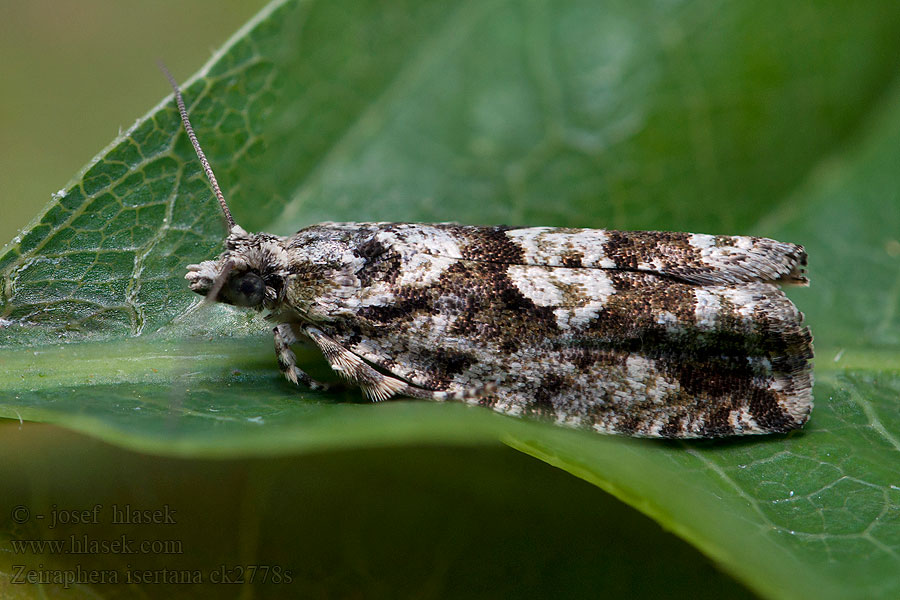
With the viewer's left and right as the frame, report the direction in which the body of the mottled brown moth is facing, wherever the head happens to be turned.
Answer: facing to the left of the viewer
